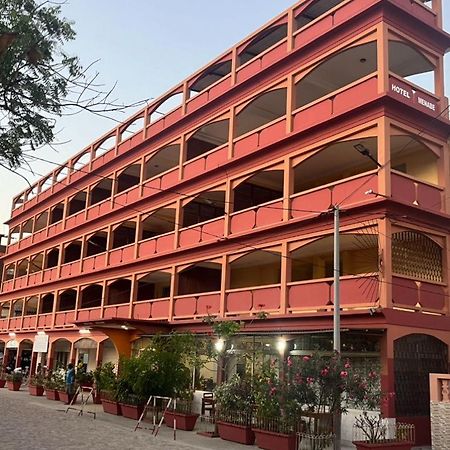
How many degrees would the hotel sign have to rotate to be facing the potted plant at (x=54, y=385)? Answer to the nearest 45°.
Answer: approximately 135° to its right

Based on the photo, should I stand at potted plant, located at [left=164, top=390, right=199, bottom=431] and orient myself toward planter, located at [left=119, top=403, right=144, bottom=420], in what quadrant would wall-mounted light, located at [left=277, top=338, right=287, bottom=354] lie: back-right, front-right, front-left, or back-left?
back-right
